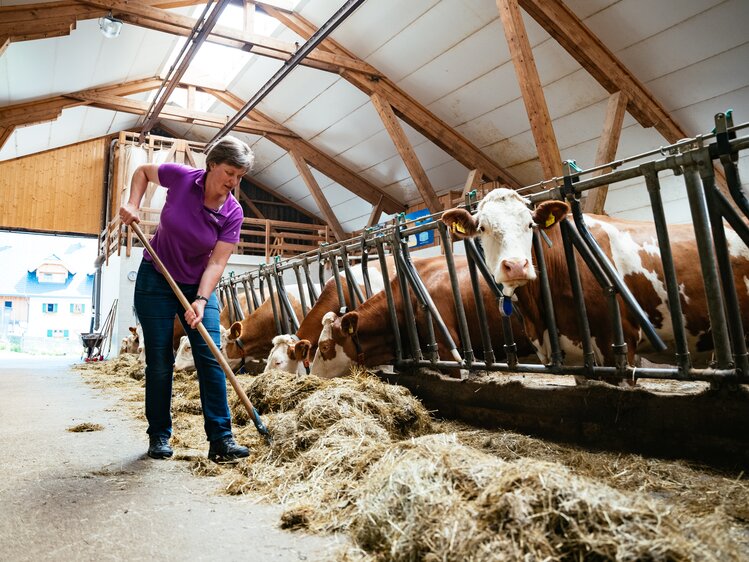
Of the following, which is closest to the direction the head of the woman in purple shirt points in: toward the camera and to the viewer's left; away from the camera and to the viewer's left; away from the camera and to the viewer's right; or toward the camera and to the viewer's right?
toward the camera and to the viewer's right

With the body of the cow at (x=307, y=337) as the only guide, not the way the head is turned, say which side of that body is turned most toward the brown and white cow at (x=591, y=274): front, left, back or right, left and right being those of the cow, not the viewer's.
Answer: left

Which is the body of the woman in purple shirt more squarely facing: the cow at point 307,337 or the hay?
the hay

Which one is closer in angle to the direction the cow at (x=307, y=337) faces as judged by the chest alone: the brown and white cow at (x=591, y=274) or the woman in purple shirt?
the woman in purple shirt

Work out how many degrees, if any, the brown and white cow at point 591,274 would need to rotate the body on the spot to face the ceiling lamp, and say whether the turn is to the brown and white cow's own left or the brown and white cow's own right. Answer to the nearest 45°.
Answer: approximately 45° to the brown and white cow's own right

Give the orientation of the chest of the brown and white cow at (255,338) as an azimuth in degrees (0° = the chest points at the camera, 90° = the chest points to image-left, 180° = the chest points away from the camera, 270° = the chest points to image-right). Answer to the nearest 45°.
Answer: approximately 45°
